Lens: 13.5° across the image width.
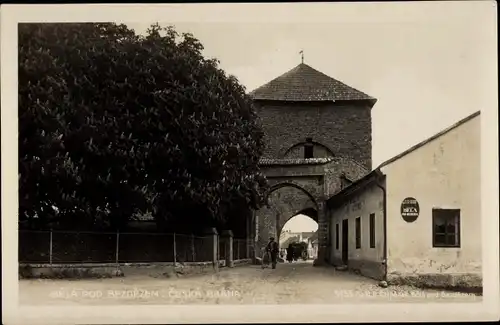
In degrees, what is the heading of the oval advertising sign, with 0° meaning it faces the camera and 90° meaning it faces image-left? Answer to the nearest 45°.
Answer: approximately 0°
